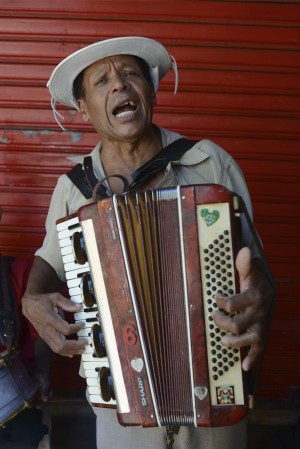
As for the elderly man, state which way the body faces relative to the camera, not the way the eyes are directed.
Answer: toward the camera

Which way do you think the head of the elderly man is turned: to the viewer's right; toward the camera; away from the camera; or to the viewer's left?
toward the camera
